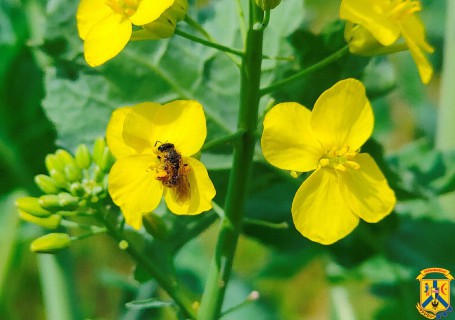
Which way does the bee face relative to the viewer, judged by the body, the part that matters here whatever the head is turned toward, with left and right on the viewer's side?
facing away from the viewer and to the left of the viewer
